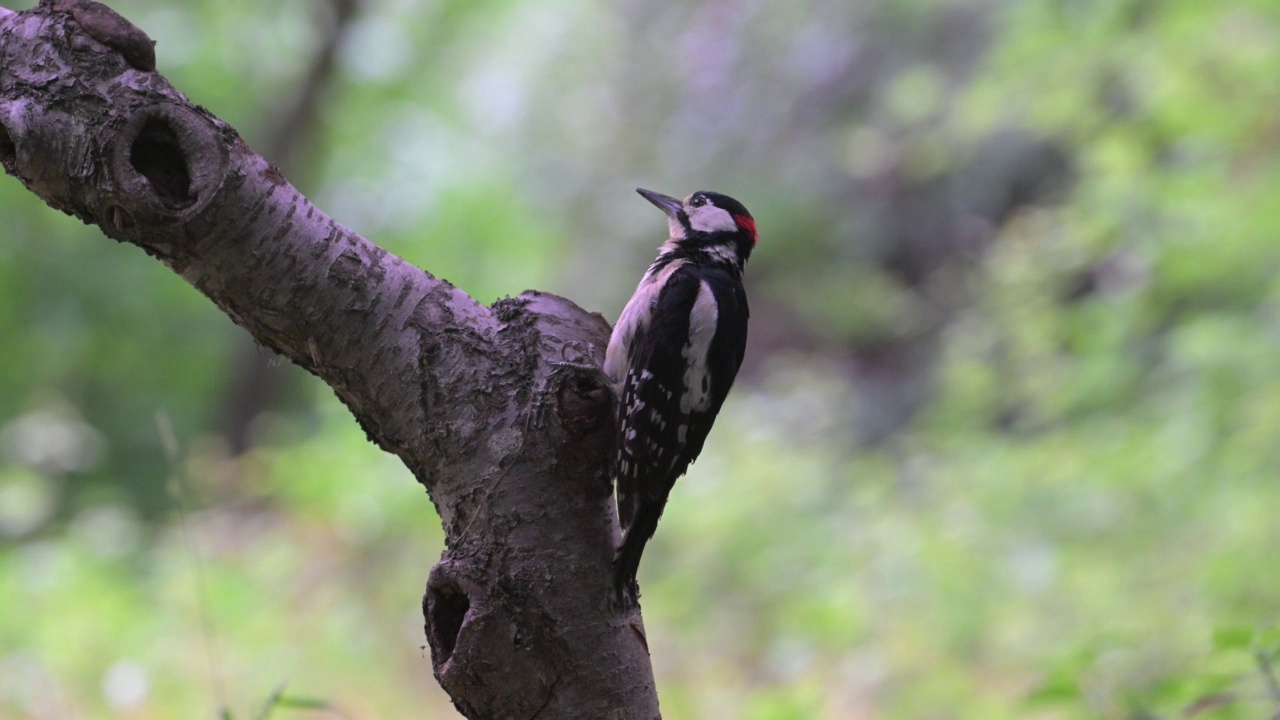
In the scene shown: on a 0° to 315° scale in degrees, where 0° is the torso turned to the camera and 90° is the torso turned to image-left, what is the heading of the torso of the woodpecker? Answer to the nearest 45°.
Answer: approximately 90°
